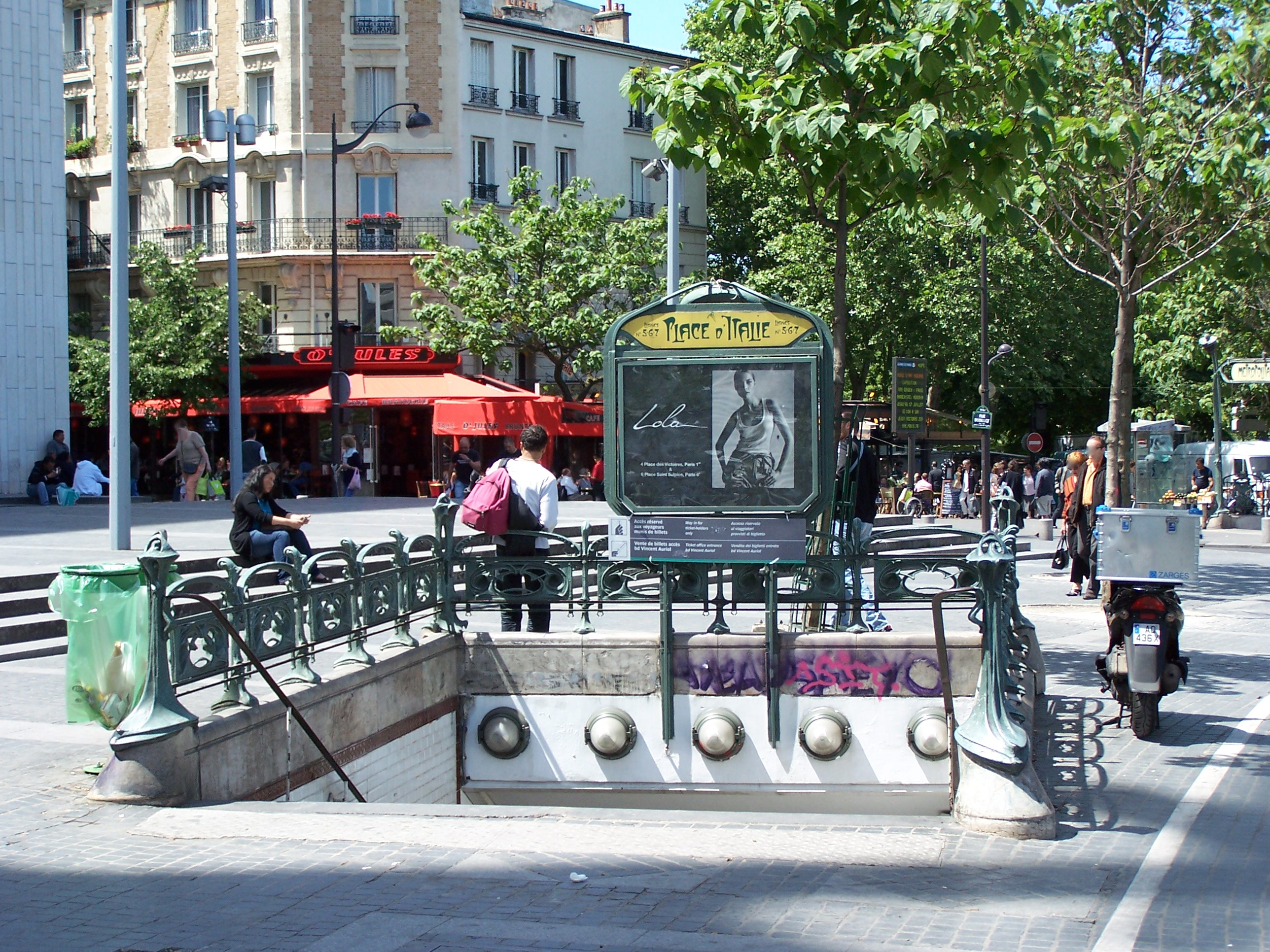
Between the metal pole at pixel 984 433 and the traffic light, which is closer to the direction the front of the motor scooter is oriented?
the metal pole

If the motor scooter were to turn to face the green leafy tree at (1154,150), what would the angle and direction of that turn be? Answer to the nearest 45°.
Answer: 0° — it already faces it

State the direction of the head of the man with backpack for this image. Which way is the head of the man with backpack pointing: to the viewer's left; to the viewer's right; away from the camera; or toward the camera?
away from the camera

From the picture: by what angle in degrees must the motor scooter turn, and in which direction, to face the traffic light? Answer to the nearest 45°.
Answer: approximately 45° to its left

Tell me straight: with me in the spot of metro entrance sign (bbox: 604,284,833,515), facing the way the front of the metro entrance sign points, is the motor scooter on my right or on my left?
on my left

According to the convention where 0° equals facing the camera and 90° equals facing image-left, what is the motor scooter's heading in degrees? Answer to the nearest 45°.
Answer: approximately 180°

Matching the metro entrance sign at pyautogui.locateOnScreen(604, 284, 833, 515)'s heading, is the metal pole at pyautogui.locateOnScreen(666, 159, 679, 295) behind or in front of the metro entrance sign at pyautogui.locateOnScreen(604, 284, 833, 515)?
behind

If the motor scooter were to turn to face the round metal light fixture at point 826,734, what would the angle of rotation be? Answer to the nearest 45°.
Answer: approximately 90° to its left
